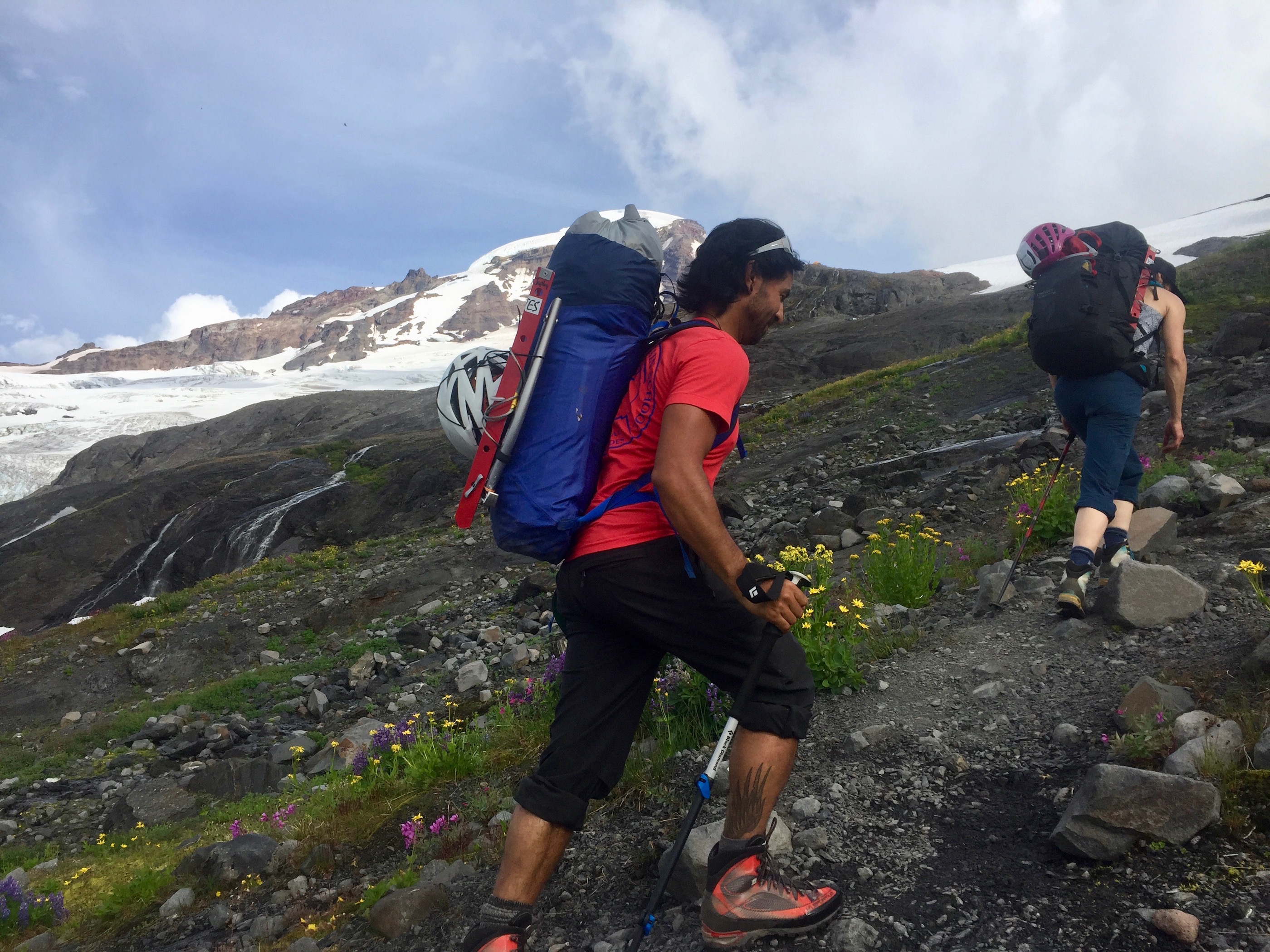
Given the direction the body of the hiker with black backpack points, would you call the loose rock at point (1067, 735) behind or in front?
behind

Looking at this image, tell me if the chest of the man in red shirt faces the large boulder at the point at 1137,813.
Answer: yes

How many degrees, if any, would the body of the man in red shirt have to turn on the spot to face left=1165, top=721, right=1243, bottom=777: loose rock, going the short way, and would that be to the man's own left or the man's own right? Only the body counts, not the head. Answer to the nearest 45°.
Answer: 0° — they already face it

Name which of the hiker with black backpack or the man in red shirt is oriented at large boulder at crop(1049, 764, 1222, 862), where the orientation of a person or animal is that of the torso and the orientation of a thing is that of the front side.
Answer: the man in red shirt

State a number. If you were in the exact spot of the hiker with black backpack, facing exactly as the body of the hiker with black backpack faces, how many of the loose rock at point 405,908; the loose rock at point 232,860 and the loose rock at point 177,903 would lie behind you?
3

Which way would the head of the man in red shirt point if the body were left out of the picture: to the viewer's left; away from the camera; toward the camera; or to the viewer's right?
to the viewer's right

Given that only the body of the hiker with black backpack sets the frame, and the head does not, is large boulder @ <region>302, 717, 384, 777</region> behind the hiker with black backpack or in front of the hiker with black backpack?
behind

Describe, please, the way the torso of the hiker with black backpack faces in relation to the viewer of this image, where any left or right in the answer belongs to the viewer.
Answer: facing away from the viewer and to the right of the viewer

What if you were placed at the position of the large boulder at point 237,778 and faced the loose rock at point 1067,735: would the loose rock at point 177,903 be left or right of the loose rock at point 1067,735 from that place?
right

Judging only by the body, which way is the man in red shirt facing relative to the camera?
to the viewer's right

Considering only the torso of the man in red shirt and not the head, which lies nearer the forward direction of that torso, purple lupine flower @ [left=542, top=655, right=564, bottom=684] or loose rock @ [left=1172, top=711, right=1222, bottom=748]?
the loose rock
